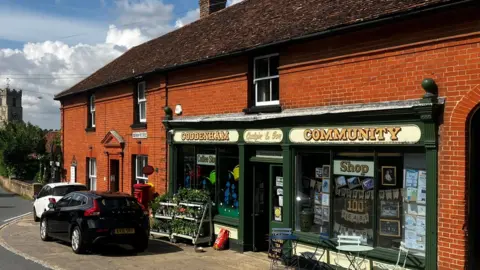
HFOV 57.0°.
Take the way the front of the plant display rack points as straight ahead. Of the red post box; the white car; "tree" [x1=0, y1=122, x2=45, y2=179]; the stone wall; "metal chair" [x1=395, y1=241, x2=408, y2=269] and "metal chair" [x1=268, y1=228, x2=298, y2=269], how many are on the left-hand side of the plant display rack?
2

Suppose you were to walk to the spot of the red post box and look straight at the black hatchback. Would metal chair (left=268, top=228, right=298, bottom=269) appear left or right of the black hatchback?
left

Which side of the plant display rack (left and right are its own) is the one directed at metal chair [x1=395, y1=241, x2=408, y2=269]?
left

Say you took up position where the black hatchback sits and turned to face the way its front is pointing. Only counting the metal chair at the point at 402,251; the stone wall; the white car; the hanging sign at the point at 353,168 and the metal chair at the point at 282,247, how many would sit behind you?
3

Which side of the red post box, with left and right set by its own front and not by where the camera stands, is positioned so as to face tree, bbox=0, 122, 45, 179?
right

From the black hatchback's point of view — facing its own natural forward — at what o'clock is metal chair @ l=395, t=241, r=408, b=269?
The metal chair is roughly at 6 o'clock from the black hatchback.

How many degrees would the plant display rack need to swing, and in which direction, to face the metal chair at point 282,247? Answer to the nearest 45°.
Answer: approximately 90° to its left

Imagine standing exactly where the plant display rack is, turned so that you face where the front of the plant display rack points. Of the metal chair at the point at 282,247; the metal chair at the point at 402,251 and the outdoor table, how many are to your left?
3

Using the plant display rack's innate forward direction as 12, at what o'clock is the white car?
The white car is roughly at 3 o'clock from the plant display rack.

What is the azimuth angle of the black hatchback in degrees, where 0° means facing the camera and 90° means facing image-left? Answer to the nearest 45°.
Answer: approximately 135°
